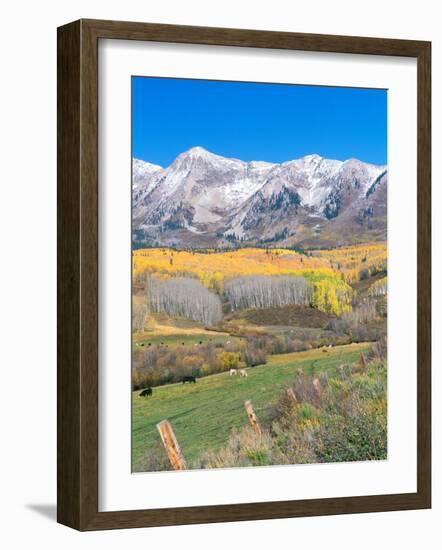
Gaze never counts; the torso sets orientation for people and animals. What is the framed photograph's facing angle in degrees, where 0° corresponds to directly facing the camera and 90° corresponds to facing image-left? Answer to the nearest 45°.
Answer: approximately 315°
